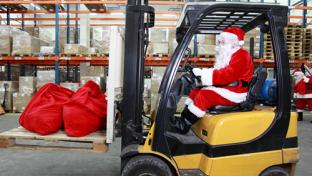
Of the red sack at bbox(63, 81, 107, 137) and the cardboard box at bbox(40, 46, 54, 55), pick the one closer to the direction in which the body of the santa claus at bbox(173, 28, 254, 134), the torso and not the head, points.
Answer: the red sack

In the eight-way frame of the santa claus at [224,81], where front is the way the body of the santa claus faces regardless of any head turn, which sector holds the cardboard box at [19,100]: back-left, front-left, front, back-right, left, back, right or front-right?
front-right

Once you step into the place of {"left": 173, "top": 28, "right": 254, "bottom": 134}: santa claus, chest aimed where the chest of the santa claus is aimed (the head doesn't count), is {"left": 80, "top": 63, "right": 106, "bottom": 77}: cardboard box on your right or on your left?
on your right

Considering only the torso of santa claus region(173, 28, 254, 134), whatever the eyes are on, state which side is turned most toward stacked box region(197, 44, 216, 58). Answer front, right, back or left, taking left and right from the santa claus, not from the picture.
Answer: right

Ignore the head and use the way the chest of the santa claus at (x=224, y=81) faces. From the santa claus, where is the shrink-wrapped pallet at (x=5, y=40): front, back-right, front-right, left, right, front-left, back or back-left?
front-right

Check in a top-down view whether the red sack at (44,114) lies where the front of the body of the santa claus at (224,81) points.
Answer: yes

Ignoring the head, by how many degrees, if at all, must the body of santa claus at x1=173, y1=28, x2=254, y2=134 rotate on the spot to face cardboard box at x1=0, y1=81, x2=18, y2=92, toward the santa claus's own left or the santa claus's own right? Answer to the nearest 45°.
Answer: approximately 45° to the santa claus's own right

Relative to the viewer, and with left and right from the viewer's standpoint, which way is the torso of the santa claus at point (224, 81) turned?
facing to the left of the viewer

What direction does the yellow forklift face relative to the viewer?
to the viewer's left

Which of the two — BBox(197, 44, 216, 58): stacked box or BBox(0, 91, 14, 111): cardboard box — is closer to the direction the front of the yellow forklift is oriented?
the cardboard box

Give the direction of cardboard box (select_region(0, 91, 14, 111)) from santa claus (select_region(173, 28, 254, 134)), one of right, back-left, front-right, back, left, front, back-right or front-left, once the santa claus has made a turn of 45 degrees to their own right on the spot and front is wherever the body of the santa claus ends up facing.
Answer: front

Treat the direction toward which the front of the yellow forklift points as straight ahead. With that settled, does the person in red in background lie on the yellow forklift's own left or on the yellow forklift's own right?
on the yellow forklift's own right

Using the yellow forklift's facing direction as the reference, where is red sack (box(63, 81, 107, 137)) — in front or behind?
in front
